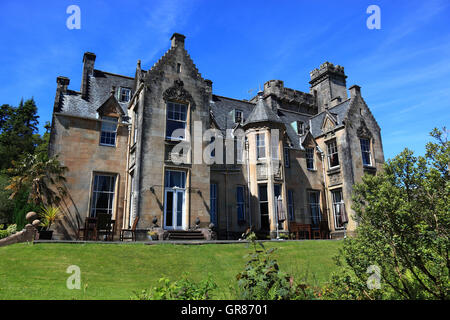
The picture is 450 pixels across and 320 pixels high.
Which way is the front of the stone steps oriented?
toward the camera

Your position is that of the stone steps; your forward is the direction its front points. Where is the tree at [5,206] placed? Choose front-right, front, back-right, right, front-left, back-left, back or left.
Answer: back-right

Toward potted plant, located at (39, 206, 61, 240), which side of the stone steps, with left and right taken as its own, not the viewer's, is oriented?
right

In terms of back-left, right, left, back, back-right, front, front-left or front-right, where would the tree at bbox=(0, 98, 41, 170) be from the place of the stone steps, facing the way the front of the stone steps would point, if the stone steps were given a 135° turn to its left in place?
left

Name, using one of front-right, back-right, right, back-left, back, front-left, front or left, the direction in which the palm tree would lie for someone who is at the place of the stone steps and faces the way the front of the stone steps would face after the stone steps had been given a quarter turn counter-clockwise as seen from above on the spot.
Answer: back
